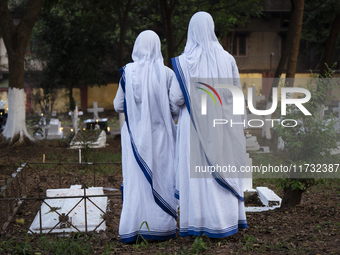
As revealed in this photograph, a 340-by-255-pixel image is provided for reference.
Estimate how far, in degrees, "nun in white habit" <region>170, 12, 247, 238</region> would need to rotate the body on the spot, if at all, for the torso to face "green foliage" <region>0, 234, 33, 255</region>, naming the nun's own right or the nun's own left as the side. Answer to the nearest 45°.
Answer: approximately 90° to the nun's own left

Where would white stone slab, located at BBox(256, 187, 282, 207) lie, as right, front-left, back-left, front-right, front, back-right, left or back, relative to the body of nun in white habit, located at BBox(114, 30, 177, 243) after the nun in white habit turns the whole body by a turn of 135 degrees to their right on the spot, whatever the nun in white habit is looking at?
left

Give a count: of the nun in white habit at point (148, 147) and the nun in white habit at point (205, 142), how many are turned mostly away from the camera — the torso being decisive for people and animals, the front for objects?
2

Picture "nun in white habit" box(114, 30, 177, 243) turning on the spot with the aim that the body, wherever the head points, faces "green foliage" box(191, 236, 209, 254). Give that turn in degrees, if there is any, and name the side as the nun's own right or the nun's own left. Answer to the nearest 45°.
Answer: approximately 135° to the nun's own right

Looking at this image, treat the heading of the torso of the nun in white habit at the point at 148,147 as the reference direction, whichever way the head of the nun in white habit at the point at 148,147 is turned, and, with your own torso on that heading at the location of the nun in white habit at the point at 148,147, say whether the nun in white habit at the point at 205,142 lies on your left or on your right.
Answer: on your right

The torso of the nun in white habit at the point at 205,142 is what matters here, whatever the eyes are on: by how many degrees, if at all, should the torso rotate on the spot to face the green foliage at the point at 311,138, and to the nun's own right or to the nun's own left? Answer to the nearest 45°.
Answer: approximately 45° to the nun's own right

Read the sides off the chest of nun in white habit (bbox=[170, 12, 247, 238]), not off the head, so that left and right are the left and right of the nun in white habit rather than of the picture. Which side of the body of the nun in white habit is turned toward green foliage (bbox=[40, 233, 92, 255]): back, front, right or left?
left

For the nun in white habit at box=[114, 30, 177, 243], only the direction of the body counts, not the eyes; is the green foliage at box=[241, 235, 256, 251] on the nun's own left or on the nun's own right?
on the nun's own right

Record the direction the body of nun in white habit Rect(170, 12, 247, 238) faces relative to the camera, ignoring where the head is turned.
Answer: away from the camera

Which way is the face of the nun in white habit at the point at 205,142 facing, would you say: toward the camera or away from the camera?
away from the camera

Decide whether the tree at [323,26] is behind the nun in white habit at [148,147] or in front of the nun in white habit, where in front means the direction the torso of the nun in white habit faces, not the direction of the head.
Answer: in front

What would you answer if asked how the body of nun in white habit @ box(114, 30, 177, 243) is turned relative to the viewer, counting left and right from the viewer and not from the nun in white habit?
facing away from the viewer

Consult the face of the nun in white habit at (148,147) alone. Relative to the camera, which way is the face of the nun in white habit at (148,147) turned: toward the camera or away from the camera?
away from the camera

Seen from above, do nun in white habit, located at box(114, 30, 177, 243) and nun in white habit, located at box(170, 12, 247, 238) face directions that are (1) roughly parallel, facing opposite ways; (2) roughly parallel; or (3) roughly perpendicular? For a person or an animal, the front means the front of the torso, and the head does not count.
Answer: roughly parallel
